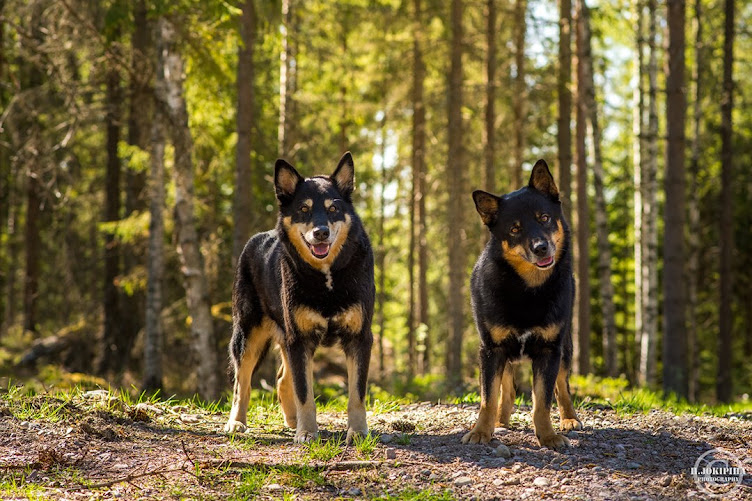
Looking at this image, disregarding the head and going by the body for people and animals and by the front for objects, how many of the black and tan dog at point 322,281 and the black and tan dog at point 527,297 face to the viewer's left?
0

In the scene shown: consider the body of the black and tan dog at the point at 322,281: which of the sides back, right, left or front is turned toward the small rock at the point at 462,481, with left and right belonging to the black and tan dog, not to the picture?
front

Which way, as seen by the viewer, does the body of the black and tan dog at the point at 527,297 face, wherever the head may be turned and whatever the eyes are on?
toward the camera

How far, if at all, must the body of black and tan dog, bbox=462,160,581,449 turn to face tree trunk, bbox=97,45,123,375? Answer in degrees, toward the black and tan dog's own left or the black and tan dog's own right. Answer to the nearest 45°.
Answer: approximately 135° to the black and tan dog's own right

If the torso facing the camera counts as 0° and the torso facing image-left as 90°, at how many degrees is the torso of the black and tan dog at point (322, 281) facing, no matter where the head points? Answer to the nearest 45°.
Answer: approximately 315°

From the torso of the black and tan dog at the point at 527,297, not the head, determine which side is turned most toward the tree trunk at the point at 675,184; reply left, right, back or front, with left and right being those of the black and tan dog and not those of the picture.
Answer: back

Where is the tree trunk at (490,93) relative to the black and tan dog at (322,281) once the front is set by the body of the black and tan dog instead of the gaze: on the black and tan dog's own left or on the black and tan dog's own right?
on the black and tan dog's own left

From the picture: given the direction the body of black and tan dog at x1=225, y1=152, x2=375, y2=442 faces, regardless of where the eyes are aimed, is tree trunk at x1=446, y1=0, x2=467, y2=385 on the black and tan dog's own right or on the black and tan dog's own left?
on the black and tan dog's own left

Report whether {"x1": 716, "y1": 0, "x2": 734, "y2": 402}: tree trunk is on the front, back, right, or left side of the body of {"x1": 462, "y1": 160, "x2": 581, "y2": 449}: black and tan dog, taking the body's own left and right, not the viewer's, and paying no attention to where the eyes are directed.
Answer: back

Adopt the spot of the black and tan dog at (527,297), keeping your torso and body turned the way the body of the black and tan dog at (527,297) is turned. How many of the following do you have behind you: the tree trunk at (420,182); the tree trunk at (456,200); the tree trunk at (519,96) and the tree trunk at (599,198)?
4

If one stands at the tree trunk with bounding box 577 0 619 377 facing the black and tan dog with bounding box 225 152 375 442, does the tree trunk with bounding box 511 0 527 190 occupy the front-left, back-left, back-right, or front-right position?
back-right

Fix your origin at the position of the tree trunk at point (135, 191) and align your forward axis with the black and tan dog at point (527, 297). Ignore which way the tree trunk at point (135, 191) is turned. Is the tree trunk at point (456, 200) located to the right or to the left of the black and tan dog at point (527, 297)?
left

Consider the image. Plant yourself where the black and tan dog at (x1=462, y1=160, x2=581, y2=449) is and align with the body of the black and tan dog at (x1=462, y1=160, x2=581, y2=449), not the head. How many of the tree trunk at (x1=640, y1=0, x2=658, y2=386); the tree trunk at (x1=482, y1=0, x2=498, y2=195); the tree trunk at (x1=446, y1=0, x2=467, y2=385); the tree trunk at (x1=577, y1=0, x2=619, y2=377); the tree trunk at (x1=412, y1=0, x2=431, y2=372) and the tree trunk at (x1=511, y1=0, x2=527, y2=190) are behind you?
6

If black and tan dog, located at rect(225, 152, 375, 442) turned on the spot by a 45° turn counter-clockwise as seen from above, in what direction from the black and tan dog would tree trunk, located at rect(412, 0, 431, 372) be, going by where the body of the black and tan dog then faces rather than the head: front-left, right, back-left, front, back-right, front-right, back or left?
left

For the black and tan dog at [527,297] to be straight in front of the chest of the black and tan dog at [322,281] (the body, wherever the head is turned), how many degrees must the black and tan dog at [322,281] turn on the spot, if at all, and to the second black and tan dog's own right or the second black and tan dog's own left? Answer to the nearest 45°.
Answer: approximately 45° to the second black and tan dog's own left
